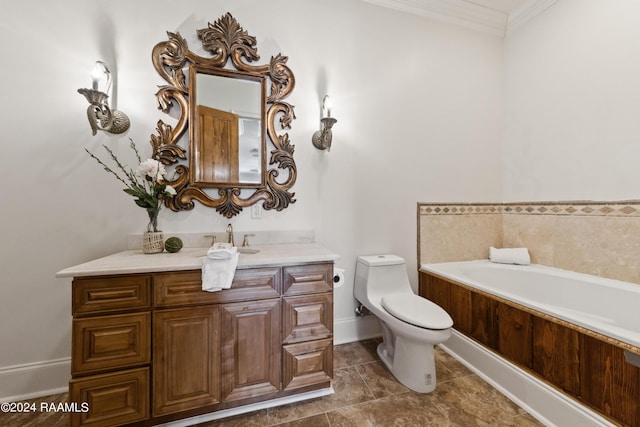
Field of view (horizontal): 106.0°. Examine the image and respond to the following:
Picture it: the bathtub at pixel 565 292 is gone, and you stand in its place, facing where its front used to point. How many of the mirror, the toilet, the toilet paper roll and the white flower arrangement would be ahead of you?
4

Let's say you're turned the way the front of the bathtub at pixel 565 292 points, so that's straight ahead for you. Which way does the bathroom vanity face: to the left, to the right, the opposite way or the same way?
to the left

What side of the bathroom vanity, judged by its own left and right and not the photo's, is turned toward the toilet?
left

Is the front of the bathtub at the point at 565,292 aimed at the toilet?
yes

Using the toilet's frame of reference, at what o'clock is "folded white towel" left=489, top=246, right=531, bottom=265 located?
The folded white towel is roughly at 9 o'clock from the toilet.

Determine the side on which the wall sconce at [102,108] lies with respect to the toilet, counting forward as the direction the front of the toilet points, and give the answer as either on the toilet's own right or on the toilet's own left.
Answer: on the toilet's own right

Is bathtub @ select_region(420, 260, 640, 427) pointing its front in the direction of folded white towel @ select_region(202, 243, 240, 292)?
yes

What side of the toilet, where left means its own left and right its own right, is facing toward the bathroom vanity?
right

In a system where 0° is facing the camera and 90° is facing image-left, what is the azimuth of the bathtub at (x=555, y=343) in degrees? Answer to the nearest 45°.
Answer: approximately 45°
